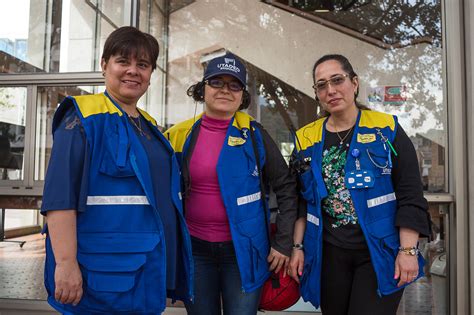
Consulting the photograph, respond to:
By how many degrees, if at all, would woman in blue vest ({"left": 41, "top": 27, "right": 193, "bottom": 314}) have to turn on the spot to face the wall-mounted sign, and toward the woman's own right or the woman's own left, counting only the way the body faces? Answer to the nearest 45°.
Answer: approximately 90° to the woman's own left

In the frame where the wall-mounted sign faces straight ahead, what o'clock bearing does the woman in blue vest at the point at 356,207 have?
The woman in blue vest is roughly at 12 o'clock from the wall-mounted sign.

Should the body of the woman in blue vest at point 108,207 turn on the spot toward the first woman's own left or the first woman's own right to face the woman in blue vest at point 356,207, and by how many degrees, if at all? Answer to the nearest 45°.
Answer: approximately 45° to the first woman's own left

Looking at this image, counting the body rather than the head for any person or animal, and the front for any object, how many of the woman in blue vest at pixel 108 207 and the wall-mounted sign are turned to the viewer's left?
0

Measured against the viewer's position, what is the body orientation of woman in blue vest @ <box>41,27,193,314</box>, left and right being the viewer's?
facing the viewer and to the right of the viewer

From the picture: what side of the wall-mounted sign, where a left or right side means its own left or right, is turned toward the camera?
front

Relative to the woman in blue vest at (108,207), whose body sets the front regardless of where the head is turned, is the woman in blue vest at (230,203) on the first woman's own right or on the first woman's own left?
on the first woman's own left

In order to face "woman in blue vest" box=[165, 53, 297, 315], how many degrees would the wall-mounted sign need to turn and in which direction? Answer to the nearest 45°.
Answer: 0° — it already faces them
